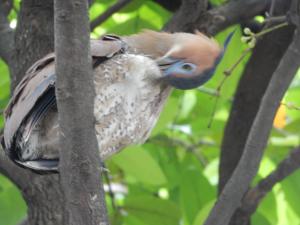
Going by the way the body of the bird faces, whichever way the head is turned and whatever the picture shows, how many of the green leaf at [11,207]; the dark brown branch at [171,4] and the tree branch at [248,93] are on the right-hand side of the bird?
0

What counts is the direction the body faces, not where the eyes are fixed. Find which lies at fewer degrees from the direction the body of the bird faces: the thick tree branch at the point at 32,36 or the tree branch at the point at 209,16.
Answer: the tree branch

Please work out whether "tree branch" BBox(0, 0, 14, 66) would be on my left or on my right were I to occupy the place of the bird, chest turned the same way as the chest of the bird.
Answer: on my left

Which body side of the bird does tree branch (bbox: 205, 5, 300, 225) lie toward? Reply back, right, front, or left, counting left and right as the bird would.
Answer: front

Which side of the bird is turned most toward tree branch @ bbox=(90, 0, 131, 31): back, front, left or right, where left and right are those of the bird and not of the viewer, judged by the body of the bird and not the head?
left

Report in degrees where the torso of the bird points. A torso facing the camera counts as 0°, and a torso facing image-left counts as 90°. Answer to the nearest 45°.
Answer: approximately 270°
